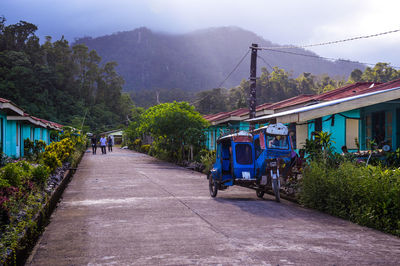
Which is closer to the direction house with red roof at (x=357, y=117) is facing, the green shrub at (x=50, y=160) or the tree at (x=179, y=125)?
the green shrub

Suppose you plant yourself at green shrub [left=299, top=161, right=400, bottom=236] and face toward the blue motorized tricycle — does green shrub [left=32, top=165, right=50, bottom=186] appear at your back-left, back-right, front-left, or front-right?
front-left

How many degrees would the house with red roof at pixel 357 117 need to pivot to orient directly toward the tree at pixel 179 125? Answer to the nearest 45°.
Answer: approximately 90° to its right

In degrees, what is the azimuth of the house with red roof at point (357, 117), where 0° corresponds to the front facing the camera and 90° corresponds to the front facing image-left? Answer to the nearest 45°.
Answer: approximately 45°

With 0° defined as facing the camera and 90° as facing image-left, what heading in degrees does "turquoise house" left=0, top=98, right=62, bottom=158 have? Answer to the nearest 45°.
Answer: approximately 315°

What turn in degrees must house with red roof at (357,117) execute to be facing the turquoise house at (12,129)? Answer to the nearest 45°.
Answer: approximately 45° to its right

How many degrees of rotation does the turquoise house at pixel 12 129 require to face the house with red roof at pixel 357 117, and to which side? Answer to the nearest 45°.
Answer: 0° — it already faces it

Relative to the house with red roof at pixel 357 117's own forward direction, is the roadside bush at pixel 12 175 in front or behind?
in front

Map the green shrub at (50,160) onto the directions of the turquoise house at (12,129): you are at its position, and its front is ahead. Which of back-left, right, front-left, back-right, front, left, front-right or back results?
front-right

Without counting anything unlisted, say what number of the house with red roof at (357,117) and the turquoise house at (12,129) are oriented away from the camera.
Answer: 0

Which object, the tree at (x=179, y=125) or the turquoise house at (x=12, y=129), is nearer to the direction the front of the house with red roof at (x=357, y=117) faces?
the turquoise house
